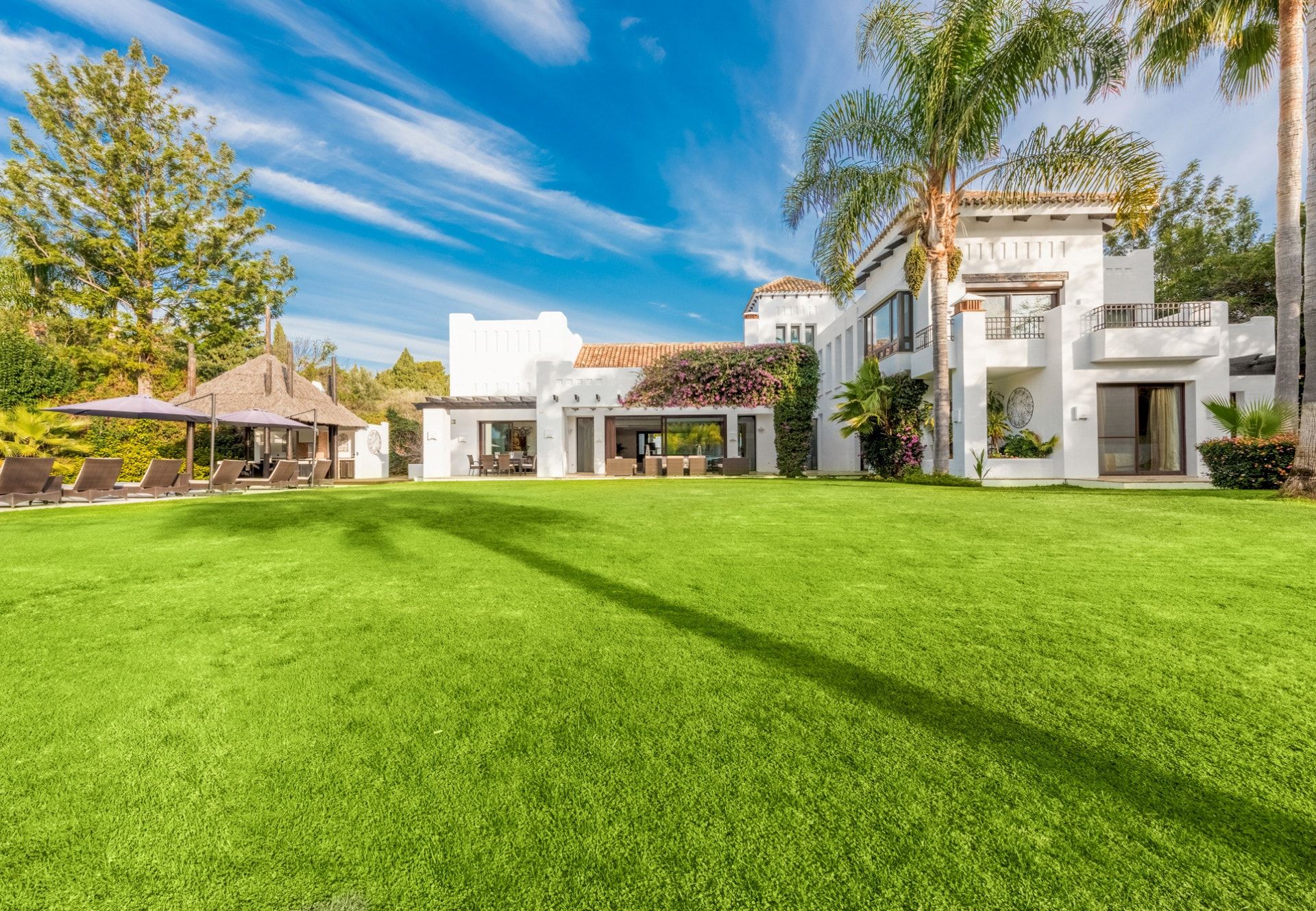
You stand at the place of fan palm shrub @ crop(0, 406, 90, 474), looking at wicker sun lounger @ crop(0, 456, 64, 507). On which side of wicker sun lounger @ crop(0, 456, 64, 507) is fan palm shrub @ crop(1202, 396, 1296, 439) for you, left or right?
left

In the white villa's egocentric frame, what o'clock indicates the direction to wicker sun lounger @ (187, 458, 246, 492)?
The wicker sun lounger is roughly at 2 o'clock from the white villa.

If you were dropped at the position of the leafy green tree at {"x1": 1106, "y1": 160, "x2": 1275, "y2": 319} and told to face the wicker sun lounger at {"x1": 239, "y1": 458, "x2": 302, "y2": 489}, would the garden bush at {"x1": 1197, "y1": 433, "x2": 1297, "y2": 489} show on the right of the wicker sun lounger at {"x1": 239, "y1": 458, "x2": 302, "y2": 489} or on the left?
left
